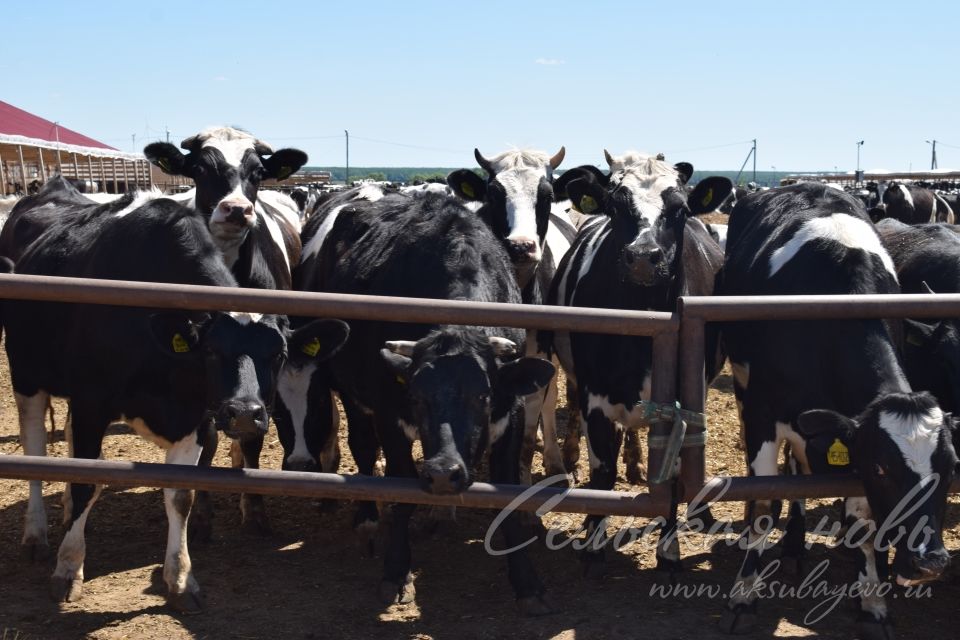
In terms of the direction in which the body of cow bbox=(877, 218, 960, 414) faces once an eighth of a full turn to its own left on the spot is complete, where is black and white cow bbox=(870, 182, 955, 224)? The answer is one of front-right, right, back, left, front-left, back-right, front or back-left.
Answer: left

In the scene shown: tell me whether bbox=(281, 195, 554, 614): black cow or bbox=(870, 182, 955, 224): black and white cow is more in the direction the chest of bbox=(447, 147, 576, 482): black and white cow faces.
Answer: the black cow

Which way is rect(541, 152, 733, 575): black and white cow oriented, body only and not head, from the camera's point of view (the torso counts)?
toward the camera

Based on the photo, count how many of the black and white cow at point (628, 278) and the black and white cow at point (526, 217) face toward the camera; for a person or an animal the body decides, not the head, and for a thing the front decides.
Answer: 2

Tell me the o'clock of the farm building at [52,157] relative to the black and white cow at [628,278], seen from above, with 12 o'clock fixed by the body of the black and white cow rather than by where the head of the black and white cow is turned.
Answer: The farm building is roughly at 5 o'clock from the black and white cow.

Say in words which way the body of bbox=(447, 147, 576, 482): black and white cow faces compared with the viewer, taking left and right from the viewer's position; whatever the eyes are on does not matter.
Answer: facing the viewer

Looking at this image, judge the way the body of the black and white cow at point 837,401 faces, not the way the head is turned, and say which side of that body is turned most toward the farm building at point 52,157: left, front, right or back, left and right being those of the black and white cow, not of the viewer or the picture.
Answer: back

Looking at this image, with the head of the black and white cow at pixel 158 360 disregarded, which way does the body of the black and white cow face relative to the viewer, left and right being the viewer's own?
facing the viewer and to the right of the viewer

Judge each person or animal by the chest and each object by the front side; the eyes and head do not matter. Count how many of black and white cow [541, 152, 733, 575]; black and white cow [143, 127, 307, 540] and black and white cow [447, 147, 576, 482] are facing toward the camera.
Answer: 3

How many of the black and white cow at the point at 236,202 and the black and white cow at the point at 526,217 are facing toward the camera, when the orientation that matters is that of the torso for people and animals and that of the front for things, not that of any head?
2
